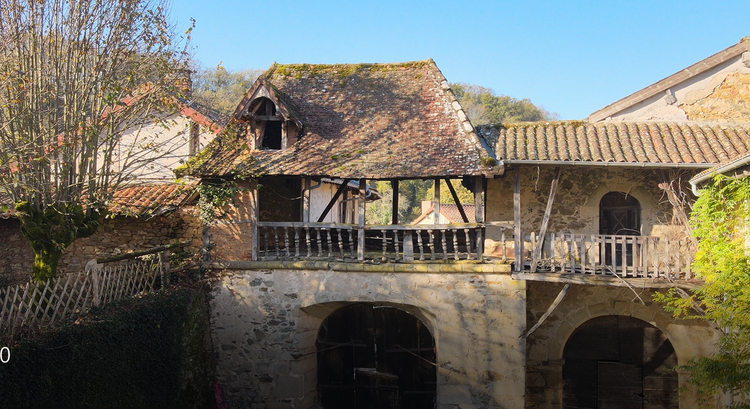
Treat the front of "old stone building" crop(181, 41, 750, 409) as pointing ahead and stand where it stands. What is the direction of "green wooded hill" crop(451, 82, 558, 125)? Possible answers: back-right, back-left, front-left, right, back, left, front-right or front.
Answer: back

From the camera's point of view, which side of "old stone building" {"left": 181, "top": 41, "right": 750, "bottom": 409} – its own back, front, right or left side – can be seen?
front

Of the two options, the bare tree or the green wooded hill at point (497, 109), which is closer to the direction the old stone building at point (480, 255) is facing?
the bare tree

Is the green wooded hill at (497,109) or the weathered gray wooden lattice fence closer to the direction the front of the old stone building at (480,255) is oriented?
the weathered gray wooden lattice fence

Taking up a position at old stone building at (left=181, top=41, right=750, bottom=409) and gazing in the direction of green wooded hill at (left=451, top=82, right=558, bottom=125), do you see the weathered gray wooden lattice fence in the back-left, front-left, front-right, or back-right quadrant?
back-left

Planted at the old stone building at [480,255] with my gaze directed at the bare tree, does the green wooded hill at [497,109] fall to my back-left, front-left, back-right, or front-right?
back-right

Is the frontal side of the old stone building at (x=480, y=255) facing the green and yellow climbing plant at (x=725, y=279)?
no

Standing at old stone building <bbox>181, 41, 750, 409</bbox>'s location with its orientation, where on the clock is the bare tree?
The bare tree is roughly at 2 o'clock from the old stone building.

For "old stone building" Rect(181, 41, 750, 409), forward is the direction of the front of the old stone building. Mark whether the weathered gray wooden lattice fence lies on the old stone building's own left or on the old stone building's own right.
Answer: on the old stone building's own right
